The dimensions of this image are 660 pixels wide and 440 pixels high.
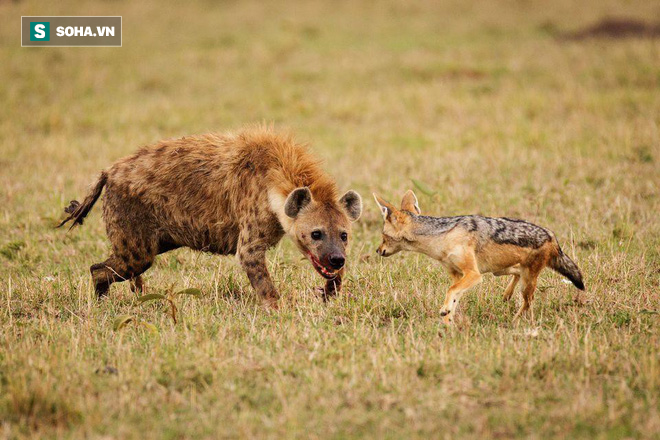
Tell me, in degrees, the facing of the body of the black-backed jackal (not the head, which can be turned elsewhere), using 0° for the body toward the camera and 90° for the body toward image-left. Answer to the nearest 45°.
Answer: approximately 90°

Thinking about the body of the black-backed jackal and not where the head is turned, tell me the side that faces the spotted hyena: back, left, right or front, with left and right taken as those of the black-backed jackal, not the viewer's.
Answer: front
